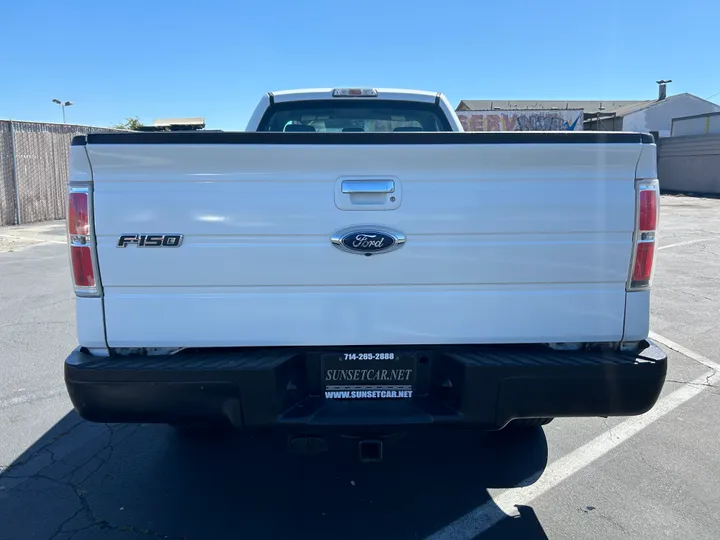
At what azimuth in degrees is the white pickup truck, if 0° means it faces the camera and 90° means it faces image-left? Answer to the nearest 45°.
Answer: approximately 180°

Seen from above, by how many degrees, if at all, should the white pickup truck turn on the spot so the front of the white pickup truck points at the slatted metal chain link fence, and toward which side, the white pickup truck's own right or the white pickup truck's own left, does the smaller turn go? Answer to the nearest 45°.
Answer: approximately 45° to the white pickup truck's own left
